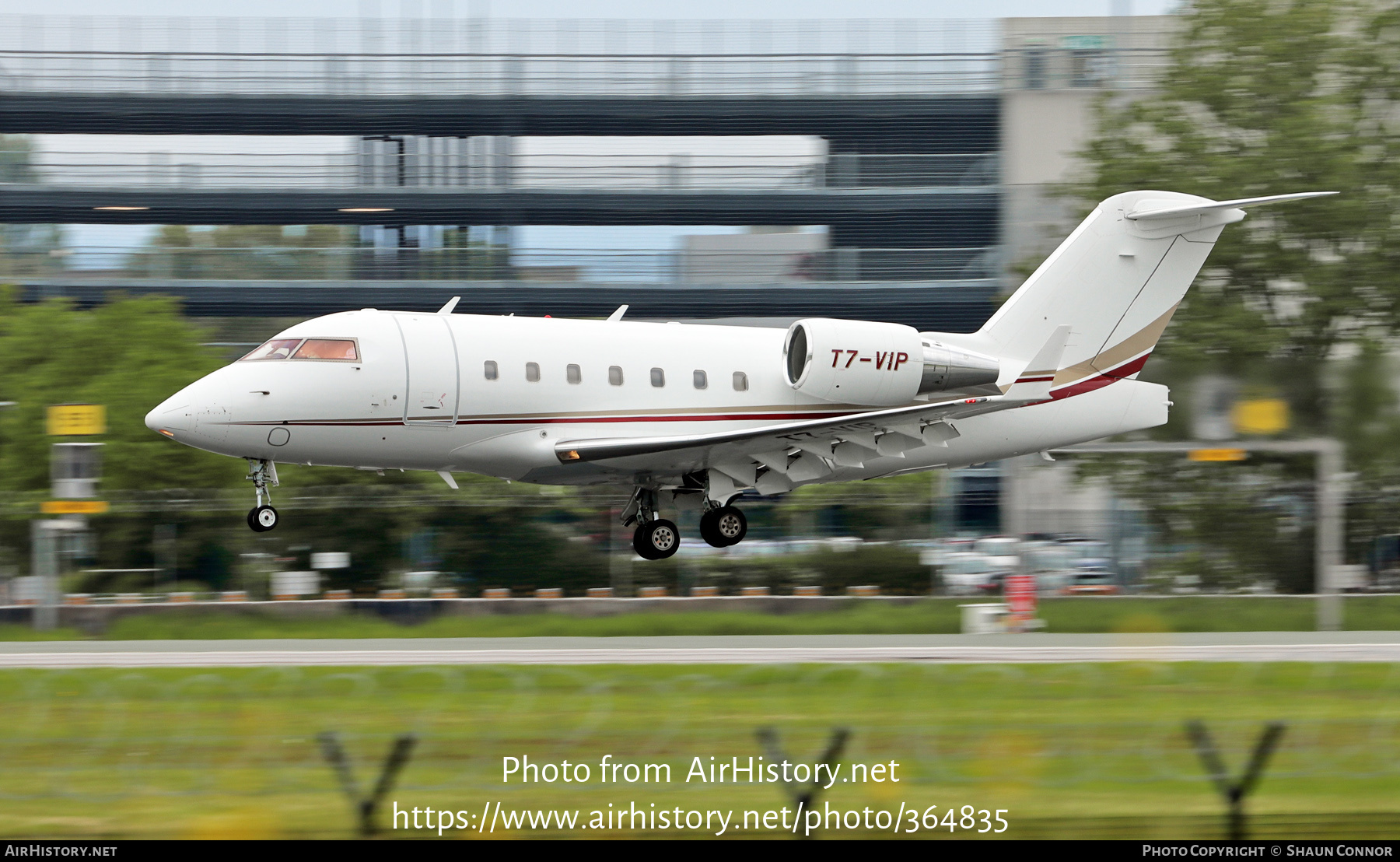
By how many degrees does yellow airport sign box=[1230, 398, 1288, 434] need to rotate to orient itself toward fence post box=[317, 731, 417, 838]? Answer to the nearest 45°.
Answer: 0° — it already faces it

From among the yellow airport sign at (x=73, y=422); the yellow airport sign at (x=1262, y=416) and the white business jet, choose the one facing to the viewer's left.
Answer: the white business jet

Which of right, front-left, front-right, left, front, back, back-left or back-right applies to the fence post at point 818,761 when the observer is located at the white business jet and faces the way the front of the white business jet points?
left

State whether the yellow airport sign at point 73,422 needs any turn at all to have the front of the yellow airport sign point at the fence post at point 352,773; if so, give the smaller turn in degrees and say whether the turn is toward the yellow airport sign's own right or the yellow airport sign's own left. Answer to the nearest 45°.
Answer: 0° — it already faces it

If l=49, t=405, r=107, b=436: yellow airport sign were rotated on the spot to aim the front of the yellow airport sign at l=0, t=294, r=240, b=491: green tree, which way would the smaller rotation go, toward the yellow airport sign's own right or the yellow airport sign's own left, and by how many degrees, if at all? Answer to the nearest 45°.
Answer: approximately 180°

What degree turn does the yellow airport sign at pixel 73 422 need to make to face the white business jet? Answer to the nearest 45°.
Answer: approximately 45° to its left

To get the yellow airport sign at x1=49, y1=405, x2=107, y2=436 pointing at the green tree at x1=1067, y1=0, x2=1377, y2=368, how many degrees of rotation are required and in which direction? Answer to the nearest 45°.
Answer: approximately 90° to its left

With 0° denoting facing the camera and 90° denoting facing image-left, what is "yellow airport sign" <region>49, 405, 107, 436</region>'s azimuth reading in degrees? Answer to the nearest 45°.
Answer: approximately 0°

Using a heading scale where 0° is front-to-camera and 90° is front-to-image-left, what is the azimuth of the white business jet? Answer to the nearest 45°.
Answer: approximately 90°

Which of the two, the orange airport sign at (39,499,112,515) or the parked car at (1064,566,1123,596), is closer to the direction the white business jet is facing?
the orange airport sign

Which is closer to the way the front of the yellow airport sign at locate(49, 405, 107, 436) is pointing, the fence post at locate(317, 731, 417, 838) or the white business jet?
the fence post

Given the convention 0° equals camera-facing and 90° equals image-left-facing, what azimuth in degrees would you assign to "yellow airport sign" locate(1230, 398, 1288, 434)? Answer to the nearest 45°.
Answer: approximately 0°

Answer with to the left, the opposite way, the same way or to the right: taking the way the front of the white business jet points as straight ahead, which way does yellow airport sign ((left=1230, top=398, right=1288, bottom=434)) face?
to the left
